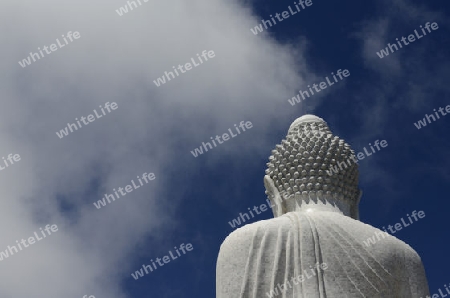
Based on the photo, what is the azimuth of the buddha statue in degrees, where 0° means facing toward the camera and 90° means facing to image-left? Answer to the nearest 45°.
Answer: approximately 180°
